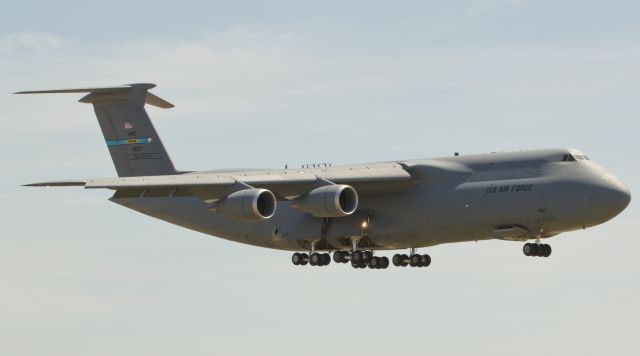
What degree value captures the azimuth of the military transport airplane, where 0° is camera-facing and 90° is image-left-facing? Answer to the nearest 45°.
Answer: approximately 315°
